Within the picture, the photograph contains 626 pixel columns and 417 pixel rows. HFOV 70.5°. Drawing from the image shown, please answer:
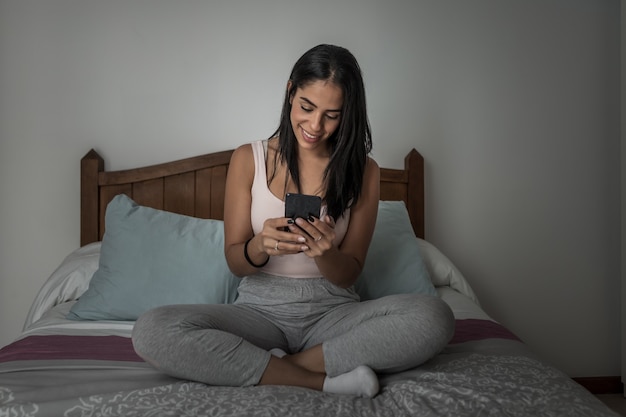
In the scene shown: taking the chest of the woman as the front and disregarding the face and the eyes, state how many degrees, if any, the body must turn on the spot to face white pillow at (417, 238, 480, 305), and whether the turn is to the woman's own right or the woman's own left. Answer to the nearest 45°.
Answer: approximately 135° to the woman's own left

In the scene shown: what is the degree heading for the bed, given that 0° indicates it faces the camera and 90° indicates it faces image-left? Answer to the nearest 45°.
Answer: approximately 0°

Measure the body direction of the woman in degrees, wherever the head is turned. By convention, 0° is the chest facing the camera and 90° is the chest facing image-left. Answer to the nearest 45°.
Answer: approximately 0°
